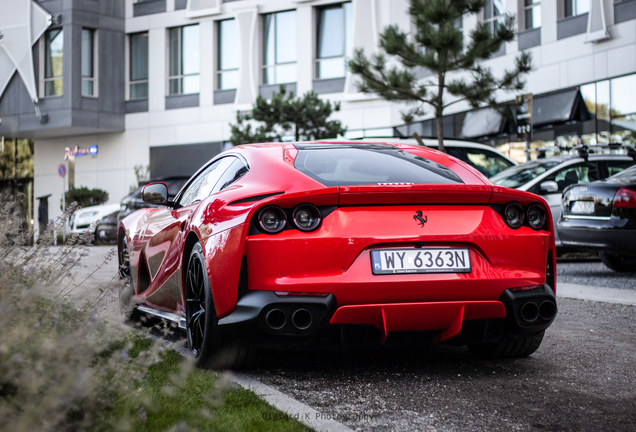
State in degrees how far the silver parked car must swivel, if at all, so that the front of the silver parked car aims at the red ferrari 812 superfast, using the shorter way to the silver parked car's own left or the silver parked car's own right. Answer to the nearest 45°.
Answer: approximately 45° to the silver parked car's own left

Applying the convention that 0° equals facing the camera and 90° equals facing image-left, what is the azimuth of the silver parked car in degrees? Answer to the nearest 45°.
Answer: approximately 45°

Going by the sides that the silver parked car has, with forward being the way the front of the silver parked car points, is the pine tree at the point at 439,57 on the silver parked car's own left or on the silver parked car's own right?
on the silver parked car's own right

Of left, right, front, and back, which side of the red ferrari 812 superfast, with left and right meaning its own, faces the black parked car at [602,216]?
right

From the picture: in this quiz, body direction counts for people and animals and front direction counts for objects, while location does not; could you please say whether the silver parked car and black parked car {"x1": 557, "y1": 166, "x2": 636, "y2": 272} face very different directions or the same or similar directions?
very different directions

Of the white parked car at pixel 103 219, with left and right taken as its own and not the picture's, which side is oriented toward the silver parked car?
left

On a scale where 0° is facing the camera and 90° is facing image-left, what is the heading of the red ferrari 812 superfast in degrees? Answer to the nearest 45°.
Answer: approximately 135°

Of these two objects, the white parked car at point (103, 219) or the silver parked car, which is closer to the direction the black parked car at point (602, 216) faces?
the silver parked car
